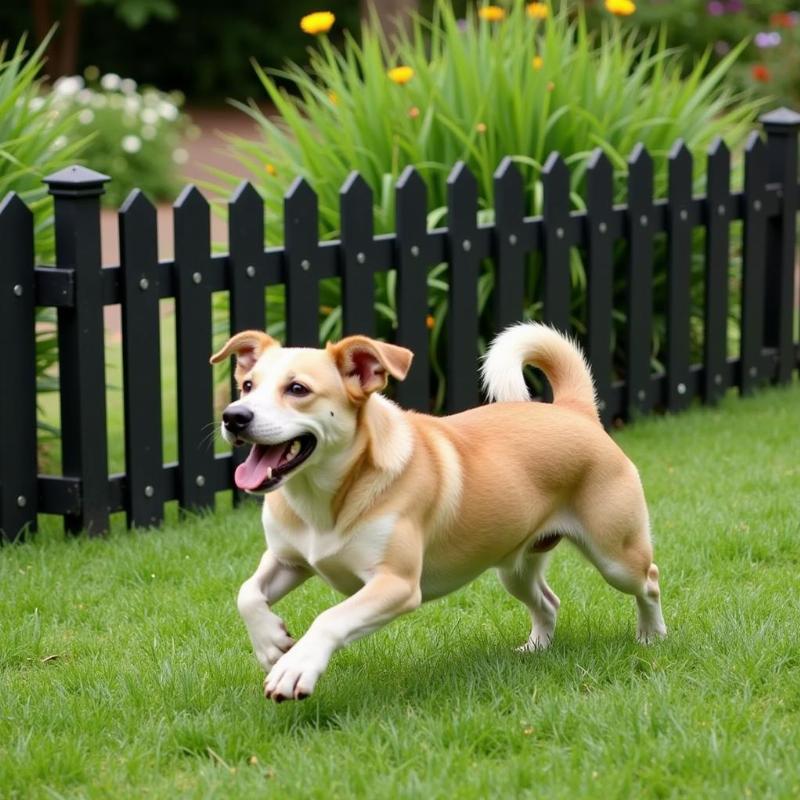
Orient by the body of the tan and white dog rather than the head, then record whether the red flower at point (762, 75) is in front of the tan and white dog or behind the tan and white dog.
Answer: behind

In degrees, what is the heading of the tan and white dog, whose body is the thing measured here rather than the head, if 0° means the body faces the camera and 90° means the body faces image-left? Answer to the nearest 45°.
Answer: approximately 45°

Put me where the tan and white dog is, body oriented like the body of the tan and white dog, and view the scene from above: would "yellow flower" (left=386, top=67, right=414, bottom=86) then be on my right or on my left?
on my right

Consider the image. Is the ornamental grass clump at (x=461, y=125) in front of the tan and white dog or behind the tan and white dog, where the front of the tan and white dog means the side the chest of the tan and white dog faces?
behind

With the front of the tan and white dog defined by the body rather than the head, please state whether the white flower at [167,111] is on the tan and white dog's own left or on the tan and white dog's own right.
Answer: on the tan and white dog's own right

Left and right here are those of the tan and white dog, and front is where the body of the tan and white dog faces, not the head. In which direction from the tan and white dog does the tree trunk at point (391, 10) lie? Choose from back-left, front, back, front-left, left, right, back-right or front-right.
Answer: back-right

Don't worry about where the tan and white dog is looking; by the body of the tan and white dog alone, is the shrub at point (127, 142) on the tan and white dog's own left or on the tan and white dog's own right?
on the tan and white dog's own right
